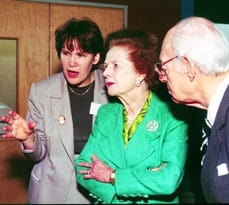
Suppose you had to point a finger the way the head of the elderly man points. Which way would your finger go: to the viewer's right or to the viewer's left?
to the viewer's left

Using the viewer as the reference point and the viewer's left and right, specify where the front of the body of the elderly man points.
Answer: facing to the left of the viewer

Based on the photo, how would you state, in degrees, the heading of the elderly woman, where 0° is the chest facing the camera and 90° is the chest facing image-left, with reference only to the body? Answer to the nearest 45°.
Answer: approximately 45°

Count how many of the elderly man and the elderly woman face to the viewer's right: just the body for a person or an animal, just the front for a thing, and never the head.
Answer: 0
